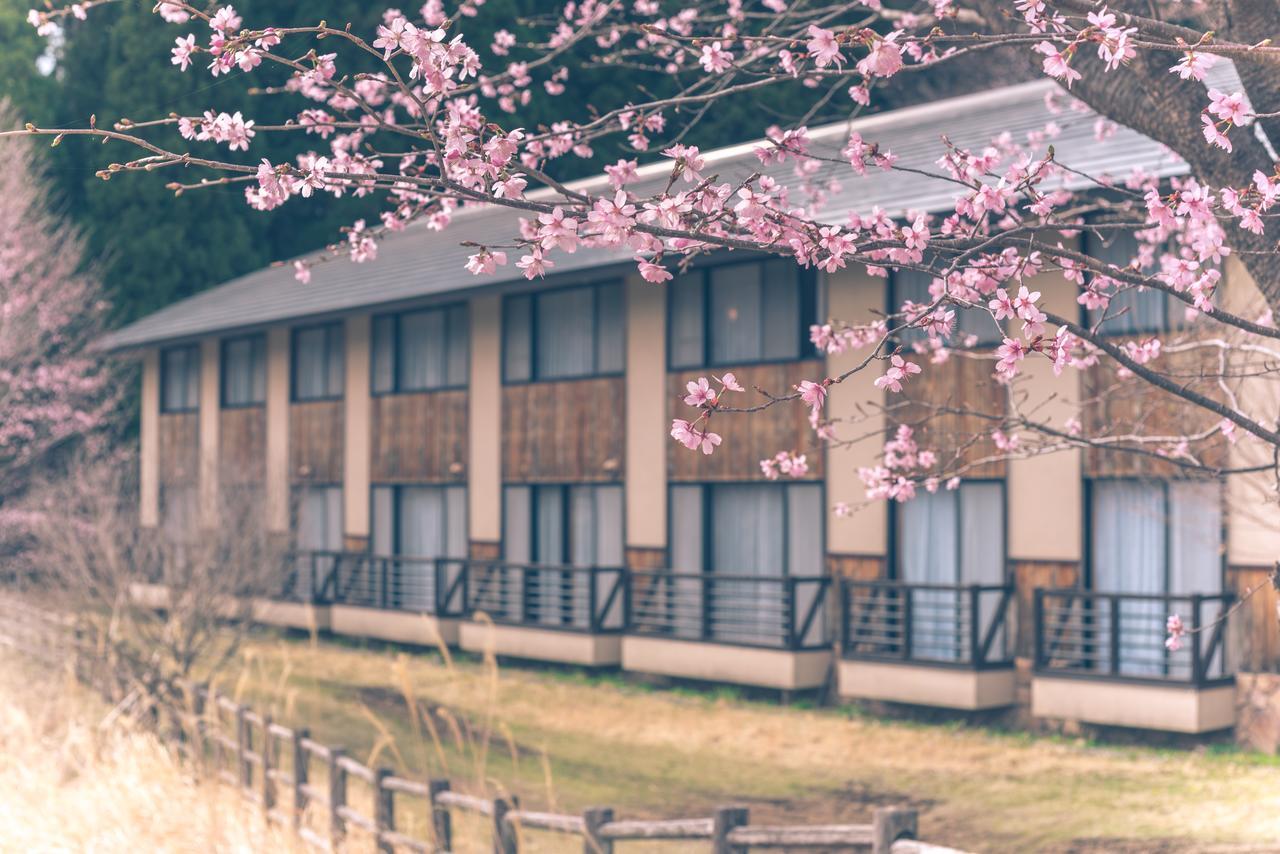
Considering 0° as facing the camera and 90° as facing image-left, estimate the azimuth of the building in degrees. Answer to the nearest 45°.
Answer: approximately 45°

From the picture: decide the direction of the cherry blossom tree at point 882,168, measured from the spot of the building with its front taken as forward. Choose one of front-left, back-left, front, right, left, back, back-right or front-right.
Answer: front-left

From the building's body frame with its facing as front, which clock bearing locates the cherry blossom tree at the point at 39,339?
The cherry blossom tree is roughly at 3 o'clock from the building.
